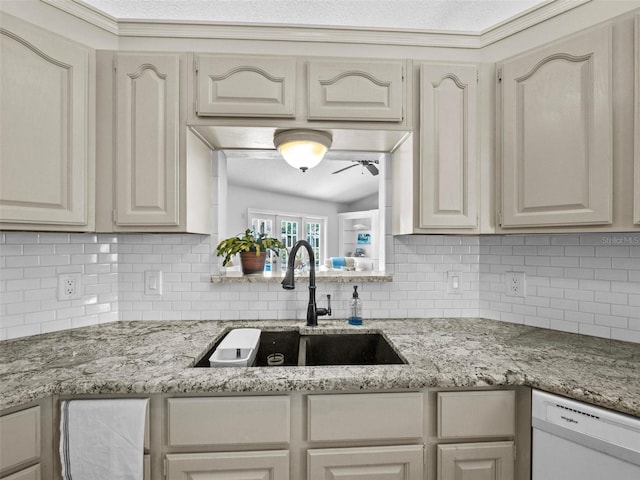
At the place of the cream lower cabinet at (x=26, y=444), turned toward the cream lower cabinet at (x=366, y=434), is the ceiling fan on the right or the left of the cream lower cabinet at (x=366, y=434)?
left

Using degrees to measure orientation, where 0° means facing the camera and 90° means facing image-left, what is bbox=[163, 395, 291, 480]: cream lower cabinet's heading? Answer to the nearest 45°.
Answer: approximately 0°

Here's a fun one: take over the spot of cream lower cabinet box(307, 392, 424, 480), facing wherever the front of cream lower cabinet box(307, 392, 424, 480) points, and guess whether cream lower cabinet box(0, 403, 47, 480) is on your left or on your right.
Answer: on your right

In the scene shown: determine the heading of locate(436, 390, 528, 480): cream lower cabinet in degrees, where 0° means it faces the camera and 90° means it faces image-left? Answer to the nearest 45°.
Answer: approximately 0°
